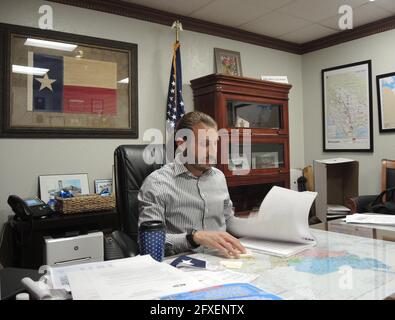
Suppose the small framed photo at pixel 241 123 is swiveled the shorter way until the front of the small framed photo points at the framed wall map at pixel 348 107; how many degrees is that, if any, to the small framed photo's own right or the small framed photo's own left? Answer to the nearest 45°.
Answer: approximately 90° to the small framed photo's own left

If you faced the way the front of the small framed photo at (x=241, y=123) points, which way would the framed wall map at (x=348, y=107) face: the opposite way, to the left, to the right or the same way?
to the right

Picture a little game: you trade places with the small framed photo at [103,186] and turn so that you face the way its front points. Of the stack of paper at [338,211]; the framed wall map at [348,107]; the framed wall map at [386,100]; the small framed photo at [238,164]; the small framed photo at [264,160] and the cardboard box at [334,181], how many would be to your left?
6

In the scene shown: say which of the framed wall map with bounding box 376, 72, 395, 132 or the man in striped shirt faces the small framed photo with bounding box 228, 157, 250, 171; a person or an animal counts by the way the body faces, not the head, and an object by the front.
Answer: the framed wall map

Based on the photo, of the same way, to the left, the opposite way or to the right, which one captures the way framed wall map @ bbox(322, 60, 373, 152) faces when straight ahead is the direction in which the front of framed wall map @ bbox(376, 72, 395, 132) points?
the same way

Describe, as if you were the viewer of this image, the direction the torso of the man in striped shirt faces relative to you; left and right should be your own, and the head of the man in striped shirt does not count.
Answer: facing the viewer and to the right of the viewer

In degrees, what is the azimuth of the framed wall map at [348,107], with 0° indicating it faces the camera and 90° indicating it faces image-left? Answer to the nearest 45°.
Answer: approximately 45°

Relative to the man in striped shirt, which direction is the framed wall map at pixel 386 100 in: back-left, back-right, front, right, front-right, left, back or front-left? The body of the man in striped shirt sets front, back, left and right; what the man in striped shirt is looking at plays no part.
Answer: left

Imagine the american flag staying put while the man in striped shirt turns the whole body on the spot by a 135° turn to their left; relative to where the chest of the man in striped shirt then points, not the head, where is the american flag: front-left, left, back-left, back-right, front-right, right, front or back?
front

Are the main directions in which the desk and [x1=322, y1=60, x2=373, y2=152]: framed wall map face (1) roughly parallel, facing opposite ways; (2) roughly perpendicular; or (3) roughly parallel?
roughly perpendicular

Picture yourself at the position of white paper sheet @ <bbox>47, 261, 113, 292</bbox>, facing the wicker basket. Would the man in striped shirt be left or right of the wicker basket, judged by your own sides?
right

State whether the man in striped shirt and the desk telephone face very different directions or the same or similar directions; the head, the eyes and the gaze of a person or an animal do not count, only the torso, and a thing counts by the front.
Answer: same or similar directions

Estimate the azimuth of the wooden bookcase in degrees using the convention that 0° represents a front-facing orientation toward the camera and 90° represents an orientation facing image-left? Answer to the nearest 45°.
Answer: approximately 315°

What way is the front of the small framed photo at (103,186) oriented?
toward the camera

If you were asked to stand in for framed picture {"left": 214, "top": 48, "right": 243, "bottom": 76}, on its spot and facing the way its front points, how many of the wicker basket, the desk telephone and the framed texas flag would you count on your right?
3
